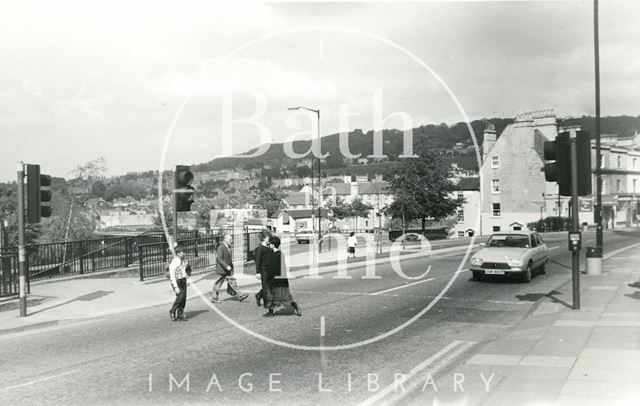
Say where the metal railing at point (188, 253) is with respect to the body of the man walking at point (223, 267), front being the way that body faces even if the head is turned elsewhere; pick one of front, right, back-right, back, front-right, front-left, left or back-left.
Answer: left

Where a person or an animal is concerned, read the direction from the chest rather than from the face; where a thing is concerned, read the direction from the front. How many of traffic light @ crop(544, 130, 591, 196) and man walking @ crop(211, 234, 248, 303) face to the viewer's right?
1

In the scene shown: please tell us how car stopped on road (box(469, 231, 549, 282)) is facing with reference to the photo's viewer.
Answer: facing the viewer and to the left of the viewer

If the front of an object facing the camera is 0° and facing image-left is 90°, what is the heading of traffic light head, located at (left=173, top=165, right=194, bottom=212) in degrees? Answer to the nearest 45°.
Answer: approximately 315°

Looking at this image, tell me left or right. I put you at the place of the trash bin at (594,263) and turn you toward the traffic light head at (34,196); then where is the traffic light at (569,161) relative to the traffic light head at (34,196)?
left

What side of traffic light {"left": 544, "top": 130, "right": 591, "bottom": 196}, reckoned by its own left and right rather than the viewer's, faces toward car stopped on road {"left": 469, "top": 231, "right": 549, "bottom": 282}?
right

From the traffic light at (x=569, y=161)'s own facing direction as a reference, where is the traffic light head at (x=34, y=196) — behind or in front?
in front

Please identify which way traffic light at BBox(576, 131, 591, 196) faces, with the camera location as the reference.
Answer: facing away from the viewer
